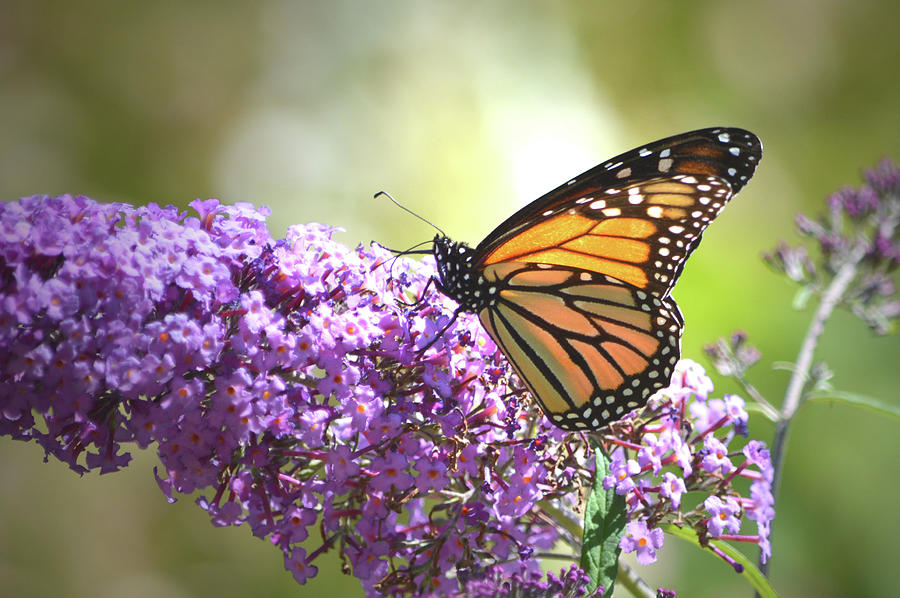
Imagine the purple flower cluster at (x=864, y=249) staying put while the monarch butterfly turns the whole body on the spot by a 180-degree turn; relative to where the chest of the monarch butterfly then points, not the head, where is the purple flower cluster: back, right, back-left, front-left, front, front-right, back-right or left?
front-left

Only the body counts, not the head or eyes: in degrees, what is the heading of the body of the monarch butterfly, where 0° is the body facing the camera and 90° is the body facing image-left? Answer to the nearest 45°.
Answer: approximately 90°
